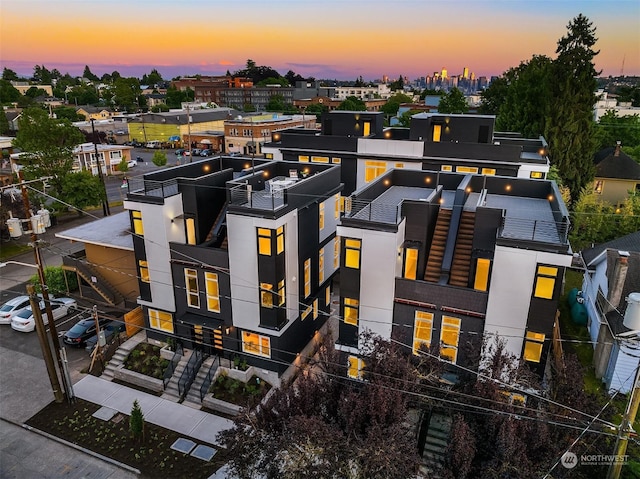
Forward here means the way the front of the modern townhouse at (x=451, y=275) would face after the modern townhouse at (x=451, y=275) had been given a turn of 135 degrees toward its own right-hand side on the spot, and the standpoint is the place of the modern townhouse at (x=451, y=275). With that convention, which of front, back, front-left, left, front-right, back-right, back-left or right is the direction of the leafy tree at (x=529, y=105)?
front-right

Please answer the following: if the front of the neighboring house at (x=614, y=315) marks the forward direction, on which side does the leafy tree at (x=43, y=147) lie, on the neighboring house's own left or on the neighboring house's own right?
on the neighboring house's own right

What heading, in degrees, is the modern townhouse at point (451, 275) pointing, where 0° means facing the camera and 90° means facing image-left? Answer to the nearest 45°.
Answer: approximately 0°

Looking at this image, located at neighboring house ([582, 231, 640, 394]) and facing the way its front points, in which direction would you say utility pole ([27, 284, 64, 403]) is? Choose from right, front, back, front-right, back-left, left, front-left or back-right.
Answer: front-right

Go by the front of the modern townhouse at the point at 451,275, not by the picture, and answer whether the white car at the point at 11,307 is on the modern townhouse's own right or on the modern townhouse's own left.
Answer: on the modern townhouse's own right

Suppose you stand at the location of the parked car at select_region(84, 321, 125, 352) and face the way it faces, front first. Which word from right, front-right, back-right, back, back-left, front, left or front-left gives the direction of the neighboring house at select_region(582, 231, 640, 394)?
left

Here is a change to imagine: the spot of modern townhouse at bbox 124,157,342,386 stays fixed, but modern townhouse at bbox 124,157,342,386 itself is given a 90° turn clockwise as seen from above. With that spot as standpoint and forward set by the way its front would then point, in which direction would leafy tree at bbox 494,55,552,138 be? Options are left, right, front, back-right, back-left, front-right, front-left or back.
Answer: right

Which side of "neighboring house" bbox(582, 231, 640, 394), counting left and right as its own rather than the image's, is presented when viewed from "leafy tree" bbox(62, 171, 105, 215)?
right

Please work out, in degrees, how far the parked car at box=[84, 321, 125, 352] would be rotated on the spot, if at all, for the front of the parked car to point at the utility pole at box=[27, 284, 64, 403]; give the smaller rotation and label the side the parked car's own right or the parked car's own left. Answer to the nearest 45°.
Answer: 0° — it already faces it
